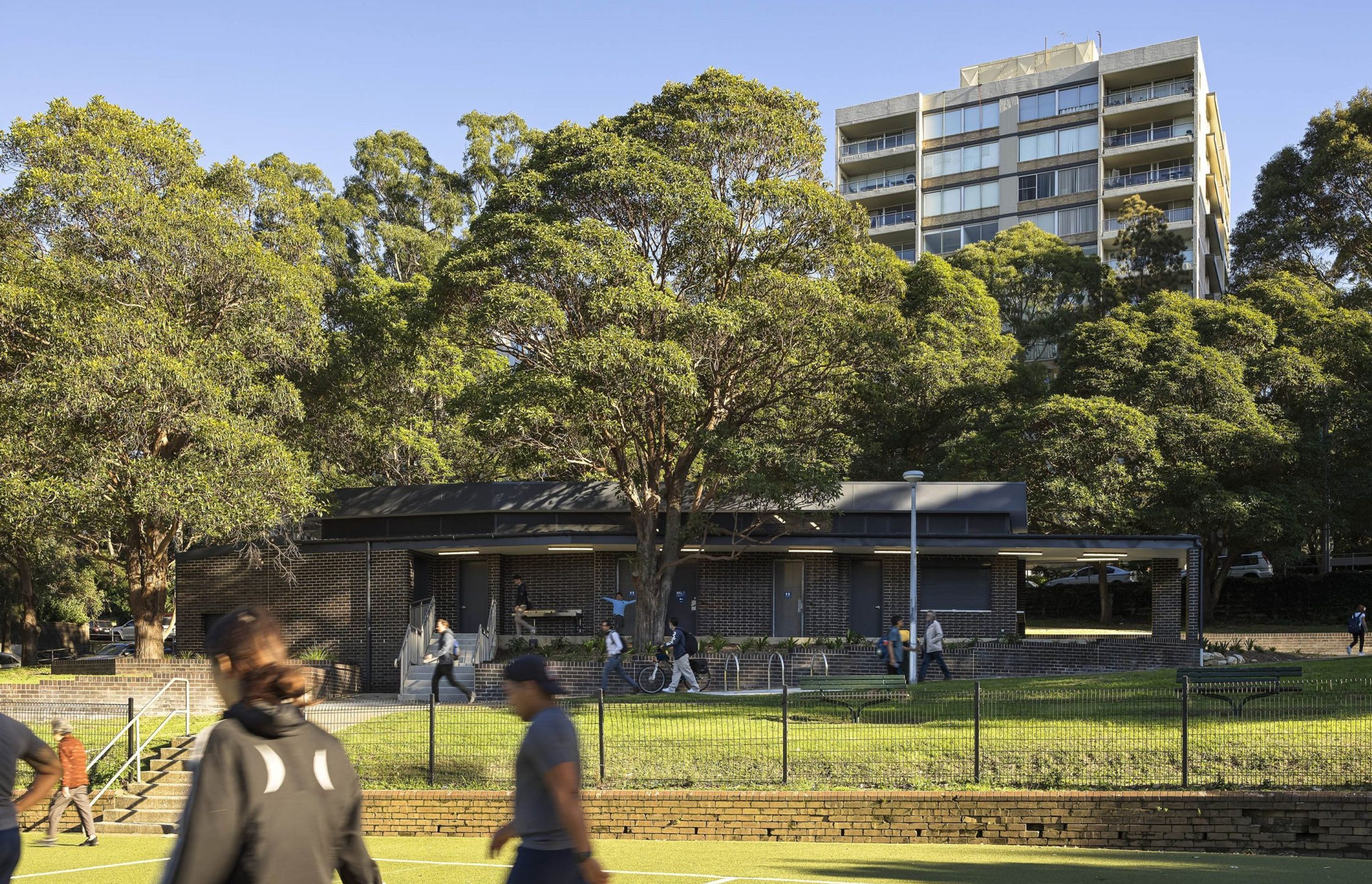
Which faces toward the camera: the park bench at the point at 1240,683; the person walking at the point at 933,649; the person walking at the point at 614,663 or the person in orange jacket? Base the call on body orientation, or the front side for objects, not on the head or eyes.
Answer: the park bench

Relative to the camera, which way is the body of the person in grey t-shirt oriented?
to the viewer's left

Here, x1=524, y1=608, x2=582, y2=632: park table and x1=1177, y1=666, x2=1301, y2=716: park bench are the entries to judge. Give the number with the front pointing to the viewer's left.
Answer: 0

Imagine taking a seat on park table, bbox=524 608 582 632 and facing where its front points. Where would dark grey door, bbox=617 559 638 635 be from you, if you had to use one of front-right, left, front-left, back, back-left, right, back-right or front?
left

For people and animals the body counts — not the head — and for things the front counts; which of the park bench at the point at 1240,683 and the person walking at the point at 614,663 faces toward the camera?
the park bench

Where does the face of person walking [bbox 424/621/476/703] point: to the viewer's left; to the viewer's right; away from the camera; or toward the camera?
to the viewer's left

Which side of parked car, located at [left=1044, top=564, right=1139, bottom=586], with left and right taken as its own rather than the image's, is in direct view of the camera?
left

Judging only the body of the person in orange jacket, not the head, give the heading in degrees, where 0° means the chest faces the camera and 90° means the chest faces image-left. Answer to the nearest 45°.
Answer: approximately 90°

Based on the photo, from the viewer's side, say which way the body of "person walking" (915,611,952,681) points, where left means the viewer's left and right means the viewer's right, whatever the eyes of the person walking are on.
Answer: facing to the left of the viewer

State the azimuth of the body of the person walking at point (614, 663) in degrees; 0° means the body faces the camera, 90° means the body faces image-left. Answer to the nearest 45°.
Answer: approximately 90°

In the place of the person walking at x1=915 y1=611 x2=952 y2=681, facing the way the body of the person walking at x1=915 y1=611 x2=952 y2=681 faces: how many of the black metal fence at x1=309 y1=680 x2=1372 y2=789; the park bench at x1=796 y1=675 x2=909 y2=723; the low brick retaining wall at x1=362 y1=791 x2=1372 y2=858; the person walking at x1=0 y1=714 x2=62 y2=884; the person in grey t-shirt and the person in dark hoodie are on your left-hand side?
6

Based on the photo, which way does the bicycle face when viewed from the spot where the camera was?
facing to the left of the viewer
